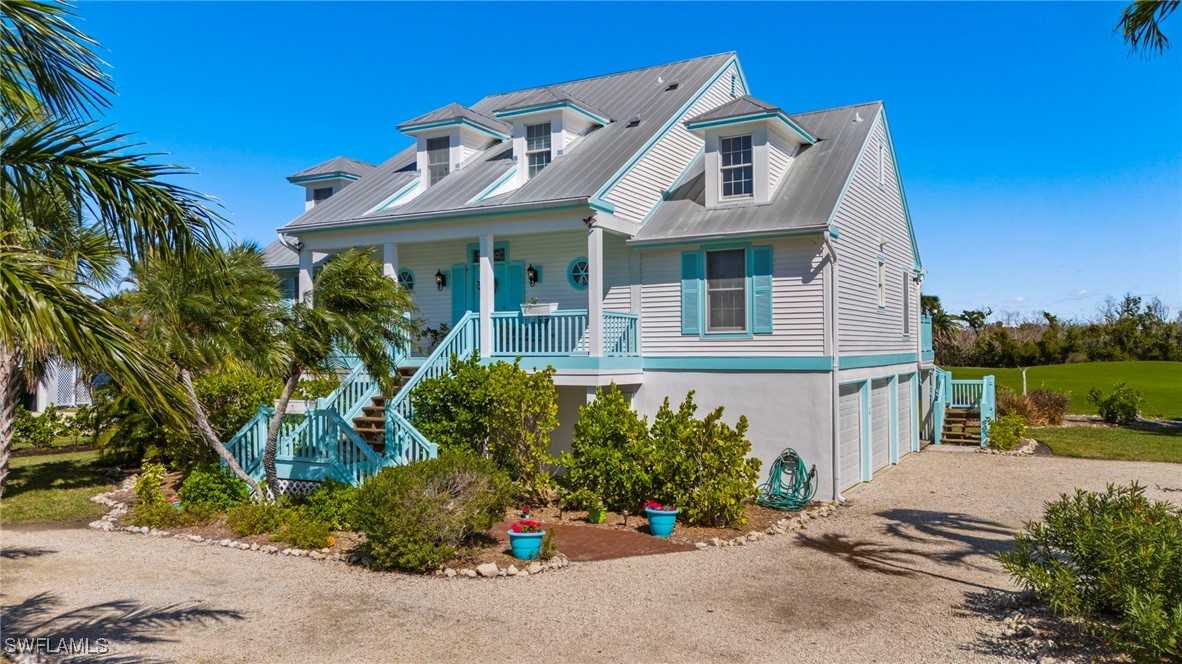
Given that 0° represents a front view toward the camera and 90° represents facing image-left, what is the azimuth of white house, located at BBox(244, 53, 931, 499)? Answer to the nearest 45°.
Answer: approximately 45°

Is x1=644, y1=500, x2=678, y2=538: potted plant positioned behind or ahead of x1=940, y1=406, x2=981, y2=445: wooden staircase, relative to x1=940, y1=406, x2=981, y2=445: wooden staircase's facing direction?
ahead

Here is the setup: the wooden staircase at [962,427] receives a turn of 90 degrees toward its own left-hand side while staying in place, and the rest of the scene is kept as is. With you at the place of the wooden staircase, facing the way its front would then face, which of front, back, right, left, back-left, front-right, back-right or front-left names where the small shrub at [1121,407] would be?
front-left

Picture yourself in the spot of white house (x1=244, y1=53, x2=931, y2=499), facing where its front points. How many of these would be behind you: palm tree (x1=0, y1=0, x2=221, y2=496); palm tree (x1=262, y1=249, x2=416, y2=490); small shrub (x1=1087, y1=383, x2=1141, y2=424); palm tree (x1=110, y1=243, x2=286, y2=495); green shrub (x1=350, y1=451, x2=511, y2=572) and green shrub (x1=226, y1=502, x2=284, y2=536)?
1

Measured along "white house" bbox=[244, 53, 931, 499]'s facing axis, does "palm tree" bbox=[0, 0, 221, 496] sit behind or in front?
in front

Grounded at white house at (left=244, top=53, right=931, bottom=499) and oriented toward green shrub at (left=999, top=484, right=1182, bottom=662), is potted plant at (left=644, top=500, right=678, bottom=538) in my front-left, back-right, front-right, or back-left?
front-right

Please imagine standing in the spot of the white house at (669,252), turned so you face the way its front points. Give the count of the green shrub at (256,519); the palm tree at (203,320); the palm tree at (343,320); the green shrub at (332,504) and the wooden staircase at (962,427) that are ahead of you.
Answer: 4

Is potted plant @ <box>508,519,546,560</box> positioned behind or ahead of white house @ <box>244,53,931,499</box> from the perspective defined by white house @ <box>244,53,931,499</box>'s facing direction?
ahead

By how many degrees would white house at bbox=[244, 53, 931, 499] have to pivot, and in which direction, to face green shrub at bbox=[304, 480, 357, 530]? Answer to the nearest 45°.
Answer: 0° — it already faces it

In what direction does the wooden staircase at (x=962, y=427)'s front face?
toward the camera

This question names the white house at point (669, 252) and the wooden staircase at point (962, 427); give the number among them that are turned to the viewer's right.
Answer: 0

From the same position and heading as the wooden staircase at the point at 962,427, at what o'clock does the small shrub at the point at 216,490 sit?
The small shrub is roughly at 1 o'clock from the wooden staircase.
